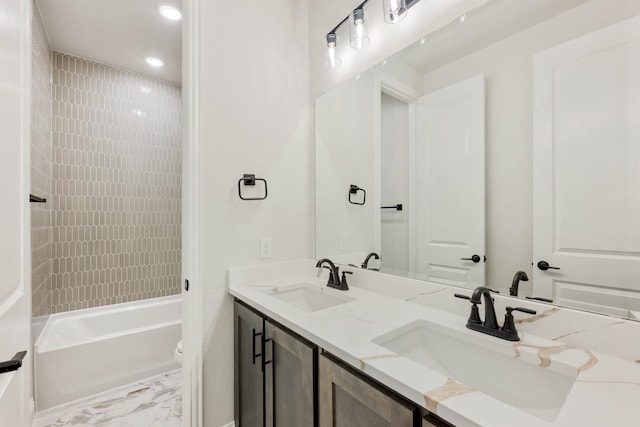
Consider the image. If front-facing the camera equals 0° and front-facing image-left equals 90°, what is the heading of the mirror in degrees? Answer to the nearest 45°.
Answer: approximately 45°

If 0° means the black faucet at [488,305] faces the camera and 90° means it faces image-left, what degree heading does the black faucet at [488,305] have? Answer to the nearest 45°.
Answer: approximately 45°
